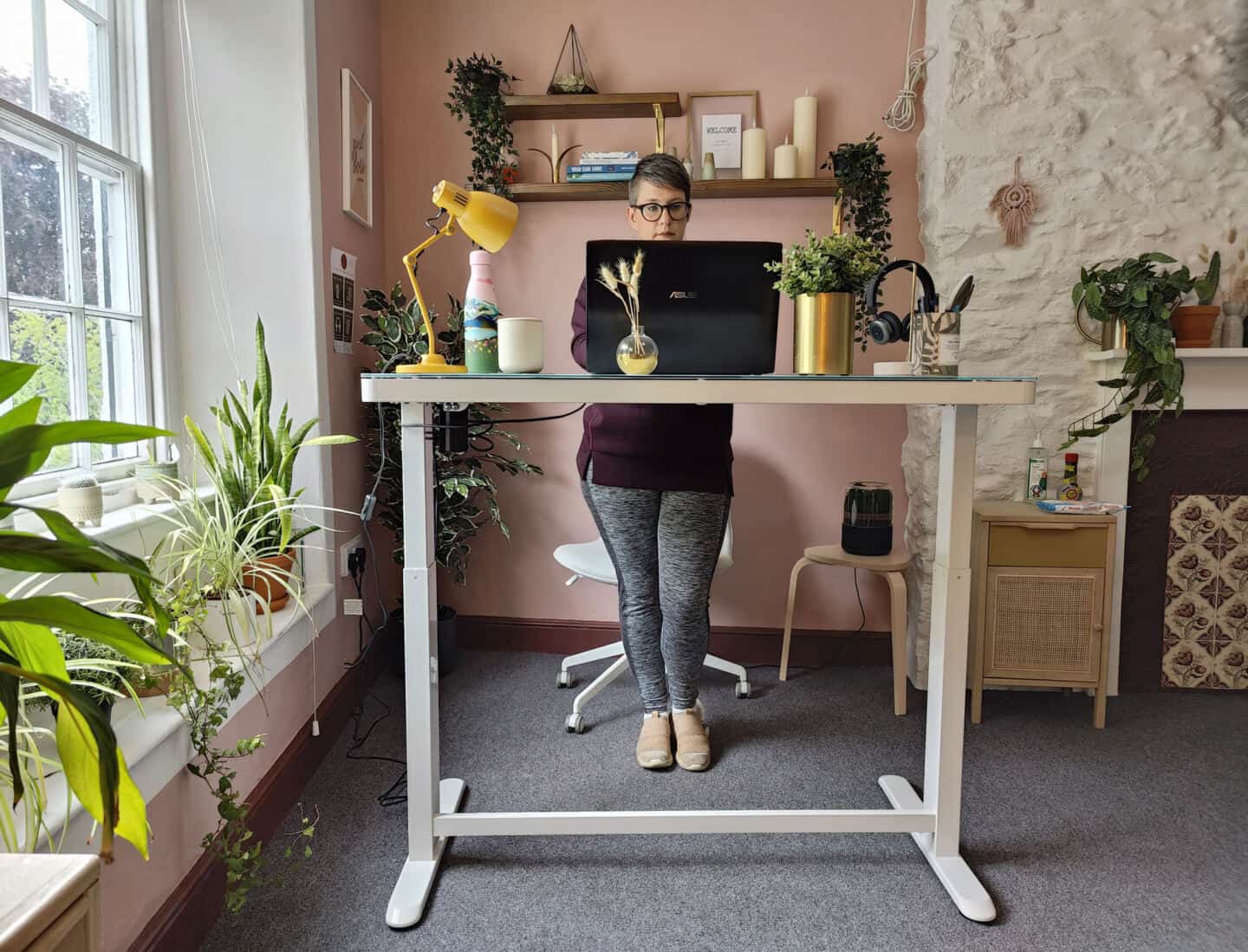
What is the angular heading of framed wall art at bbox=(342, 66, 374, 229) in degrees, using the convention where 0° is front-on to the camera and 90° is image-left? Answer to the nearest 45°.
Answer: approximately 270°

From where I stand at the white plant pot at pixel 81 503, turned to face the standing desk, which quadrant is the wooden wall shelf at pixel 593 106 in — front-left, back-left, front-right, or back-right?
front-left

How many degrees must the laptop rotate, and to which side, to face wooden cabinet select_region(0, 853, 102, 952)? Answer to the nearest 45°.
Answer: approximately 135° to its left

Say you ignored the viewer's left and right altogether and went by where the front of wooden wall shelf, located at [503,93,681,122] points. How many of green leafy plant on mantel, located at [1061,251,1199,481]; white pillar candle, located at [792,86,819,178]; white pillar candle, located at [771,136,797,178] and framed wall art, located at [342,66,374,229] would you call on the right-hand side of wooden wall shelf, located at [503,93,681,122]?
1

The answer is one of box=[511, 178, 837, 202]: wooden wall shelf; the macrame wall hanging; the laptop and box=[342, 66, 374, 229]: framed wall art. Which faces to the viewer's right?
the framed wall art

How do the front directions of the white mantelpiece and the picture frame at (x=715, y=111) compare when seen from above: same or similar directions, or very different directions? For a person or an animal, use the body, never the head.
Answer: same or similar directions

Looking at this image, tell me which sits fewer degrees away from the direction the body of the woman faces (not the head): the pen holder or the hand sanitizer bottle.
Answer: the pen holder

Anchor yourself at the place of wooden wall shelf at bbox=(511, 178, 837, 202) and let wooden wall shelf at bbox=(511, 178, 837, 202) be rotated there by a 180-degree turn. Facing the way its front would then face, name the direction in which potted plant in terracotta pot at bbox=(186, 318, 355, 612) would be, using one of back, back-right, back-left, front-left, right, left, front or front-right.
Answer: back-left

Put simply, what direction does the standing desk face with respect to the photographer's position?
facing away from the viewer

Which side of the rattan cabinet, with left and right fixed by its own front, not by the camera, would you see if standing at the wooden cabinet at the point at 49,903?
front

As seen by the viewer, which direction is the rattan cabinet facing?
toward the camera

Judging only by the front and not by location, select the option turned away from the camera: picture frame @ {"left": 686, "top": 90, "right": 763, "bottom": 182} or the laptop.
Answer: the laptop

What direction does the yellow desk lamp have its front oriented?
to the viewer's right

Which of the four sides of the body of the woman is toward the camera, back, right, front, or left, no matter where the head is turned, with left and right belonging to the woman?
front

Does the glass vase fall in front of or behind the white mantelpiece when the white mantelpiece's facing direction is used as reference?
in front

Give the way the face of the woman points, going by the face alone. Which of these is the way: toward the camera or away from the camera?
toward the camera

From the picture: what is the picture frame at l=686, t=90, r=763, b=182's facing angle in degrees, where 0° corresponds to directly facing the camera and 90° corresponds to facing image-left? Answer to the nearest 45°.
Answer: approximately 0°

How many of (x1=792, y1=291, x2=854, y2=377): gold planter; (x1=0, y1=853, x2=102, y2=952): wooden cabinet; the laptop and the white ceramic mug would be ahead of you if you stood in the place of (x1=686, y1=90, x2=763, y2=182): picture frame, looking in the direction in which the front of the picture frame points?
4

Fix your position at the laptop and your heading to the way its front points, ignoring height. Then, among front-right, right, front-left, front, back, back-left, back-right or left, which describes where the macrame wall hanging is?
front-right

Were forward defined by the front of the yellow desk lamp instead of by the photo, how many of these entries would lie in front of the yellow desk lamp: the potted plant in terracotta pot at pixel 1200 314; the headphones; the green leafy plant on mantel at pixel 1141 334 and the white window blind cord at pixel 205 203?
3
